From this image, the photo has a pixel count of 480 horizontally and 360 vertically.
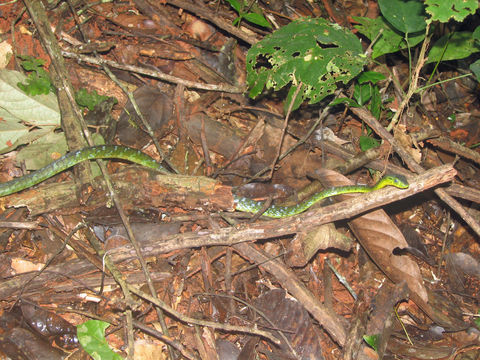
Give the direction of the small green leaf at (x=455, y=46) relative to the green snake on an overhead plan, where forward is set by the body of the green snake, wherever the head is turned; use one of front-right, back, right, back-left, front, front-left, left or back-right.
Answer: front-left

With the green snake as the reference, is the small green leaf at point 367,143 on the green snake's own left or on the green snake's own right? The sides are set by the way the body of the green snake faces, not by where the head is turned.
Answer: on the green snake's own left

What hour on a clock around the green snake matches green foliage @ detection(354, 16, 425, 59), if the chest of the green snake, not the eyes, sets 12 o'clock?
The green foliage is roughly at 10 o'clock from the green snake.

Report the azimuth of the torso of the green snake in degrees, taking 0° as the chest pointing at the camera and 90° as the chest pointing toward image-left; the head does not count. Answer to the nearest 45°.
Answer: approximately 270°

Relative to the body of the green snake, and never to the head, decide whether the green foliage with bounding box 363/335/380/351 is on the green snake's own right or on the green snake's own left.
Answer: on the green snake's own right

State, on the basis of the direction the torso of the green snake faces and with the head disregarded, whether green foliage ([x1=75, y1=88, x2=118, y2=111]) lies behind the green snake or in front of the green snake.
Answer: behind

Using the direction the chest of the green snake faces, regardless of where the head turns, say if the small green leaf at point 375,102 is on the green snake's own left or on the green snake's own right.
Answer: on the green snake's own left

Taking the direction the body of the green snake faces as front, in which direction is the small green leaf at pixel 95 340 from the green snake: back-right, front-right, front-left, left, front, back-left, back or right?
back-right

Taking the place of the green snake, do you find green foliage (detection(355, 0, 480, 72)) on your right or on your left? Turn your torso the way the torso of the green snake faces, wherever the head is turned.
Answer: on your left
